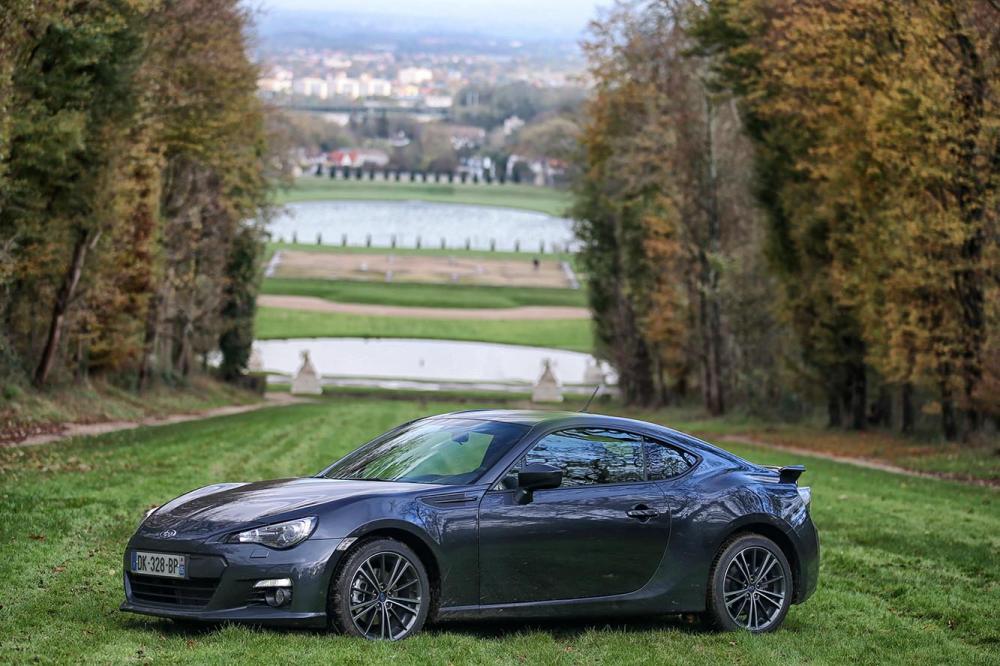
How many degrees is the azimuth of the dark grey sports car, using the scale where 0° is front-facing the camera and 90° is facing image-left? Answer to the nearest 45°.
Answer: approximately 45°
